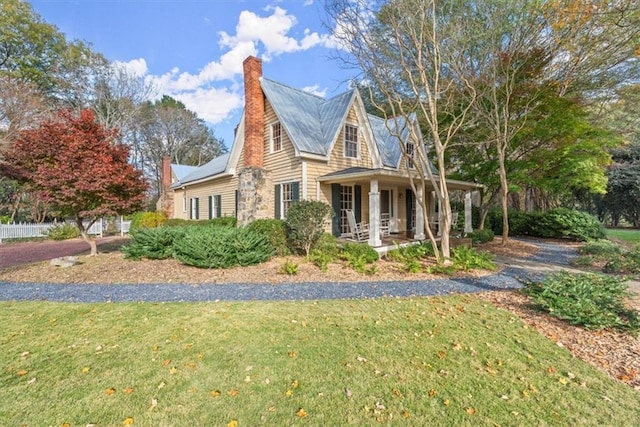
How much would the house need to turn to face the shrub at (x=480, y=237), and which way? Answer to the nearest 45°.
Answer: approximately 45° to its left

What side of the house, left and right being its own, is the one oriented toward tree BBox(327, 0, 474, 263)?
front

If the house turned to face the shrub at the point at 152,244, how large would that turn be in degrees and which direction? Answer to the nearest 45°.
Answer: approximately 90° to its right

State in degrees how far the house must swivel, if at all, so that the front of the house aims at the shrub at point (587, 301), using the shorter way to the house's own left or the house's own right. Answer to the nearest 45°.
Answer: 0° — it already faces it

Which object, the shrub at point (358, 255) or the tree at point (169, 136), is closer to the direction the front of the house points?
the shrub

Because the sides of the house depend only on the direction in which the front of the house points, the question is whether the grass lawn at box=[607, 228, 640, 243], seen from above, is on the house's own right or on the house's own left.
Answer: on the house's own left

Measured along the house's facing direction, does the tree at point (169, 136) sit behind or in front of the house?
behind

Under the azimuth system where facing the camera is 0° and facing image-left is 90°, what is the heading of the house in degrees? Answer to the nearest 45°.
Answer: approximately 315°

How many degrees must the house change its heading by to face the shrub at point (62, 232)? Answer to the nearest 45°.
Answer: approximately 135° to its right

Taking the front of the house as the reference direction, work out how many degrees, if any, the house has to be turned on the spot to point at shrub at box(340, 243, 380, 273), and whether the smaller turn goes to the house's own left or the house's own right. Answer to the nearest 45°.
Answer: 0° — it already faces it

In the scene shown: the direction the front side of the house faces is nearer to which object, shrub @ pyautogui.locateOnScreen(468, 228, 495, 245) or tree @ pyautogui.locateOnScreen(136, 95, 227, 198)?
the shrub
